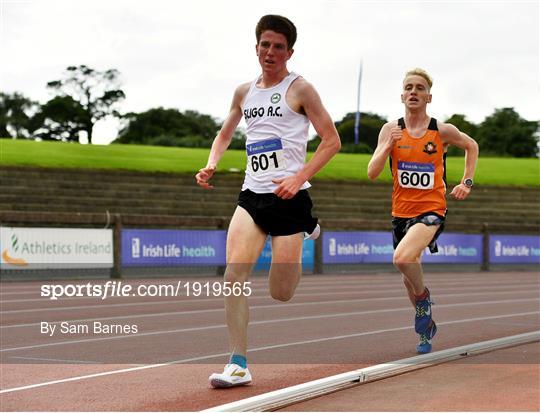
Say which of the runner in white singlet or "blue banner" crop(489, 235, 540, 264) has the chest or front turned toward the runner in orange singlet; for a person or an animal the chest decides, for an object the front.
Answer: the blue banner

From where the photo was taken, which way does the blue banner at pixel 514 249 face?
toward the camera

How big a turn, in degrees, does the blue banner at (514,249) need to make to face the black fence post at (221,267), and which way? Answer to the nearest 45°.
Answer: approximately 45° to its right

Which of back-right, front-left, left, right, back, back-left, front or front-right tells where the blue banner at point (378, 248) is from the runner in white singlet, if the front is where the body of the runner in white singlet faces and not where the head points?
back-right

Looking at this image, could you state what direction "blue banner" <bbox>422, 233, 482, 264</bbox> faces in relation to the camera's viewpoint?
facing the viewer

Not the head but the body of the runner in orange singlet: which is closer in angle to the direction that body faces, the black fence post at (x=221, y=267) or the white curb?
the white curb

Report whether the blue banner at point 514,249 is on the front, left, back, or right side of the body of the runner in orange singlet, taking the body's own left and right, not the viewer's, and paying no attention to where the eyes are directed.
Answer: back

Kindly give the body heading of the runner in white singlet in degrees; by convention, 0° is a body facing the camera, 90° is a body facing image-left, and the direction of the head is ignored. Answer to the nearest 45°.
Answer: approximately 45°

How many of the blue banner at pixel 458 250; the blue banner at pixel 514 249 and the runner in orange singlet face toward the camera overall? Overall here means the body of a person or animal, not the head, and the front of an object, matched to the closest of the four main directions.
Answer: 3

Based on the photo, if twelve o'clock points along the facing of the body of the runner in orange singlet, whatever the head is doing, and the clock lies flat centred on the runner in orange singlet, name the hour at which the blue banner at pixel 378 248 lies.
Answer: The blue banner is roughly at 6 o'clock from the runner in orange singlet.

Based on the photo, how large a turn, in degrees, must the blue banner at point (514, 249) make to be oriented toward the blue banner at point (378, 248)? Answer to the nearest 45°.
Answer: approximately 45° to its right
